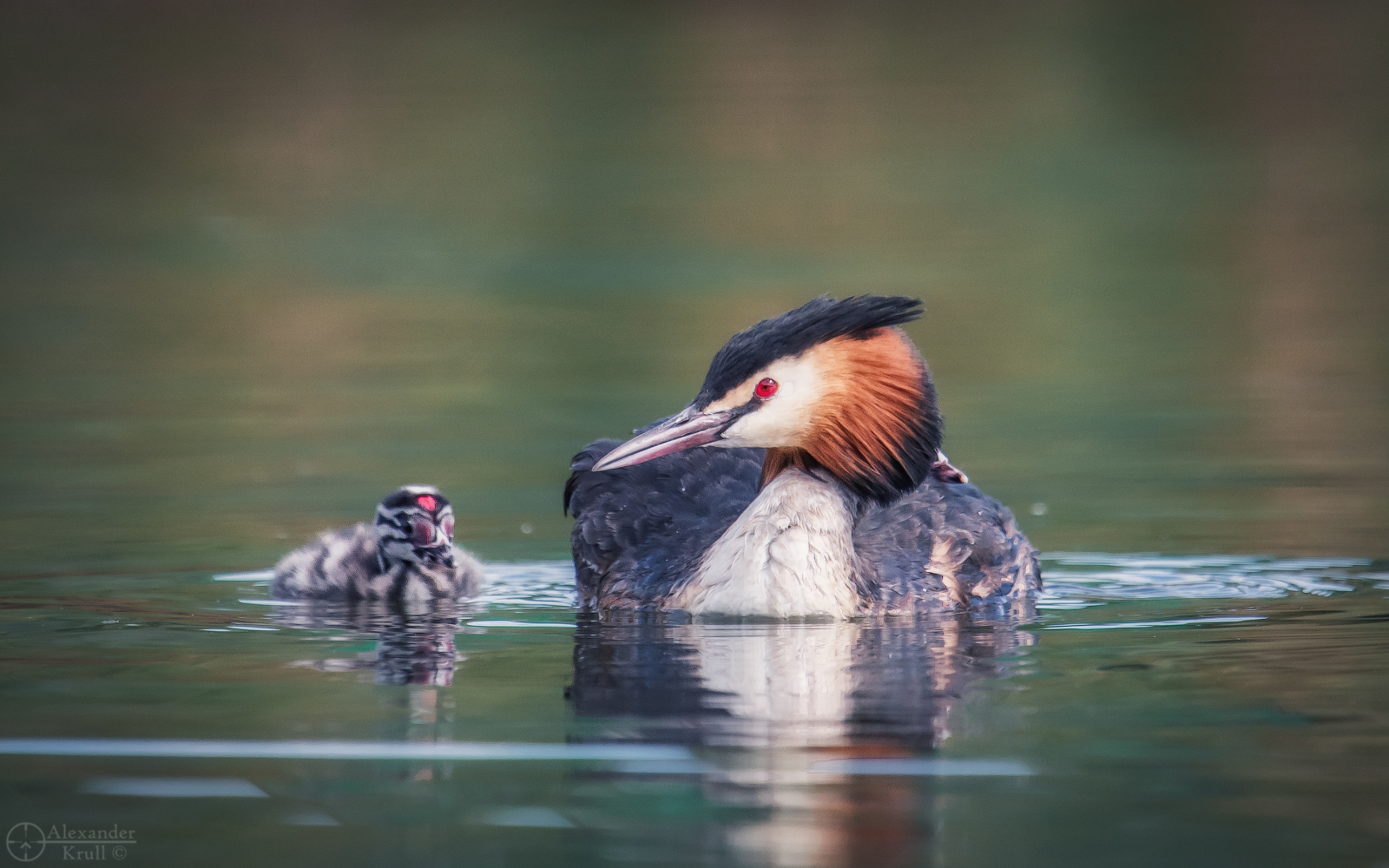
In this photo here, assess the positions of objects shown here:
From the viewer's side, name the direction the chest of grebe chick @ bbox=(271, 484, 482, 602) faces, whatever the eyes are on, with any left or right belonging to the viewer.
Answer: facing the viewer and to the right of the viewer

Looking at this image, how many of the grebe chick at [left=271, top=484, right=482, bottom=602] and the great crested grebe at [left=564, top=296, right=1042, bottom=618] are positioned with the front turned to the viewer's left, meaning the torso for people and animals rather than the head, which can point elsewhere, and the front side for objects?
0

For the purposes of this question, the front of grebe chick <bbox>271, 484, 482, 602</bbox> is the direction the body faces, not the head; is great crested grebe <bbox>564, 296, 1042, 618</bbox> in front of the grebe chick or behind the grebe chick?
in front

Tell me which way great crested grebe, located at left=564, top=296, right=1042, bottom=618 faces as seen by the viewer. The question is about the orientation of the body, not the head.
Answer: toward the camera

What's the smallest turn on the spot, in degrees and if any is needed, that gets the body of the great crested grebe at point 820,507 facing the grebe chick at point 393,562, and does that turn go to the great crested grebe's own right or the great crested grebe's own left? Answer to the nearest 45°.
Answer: approximately 90° to the great crested grebe's own right
